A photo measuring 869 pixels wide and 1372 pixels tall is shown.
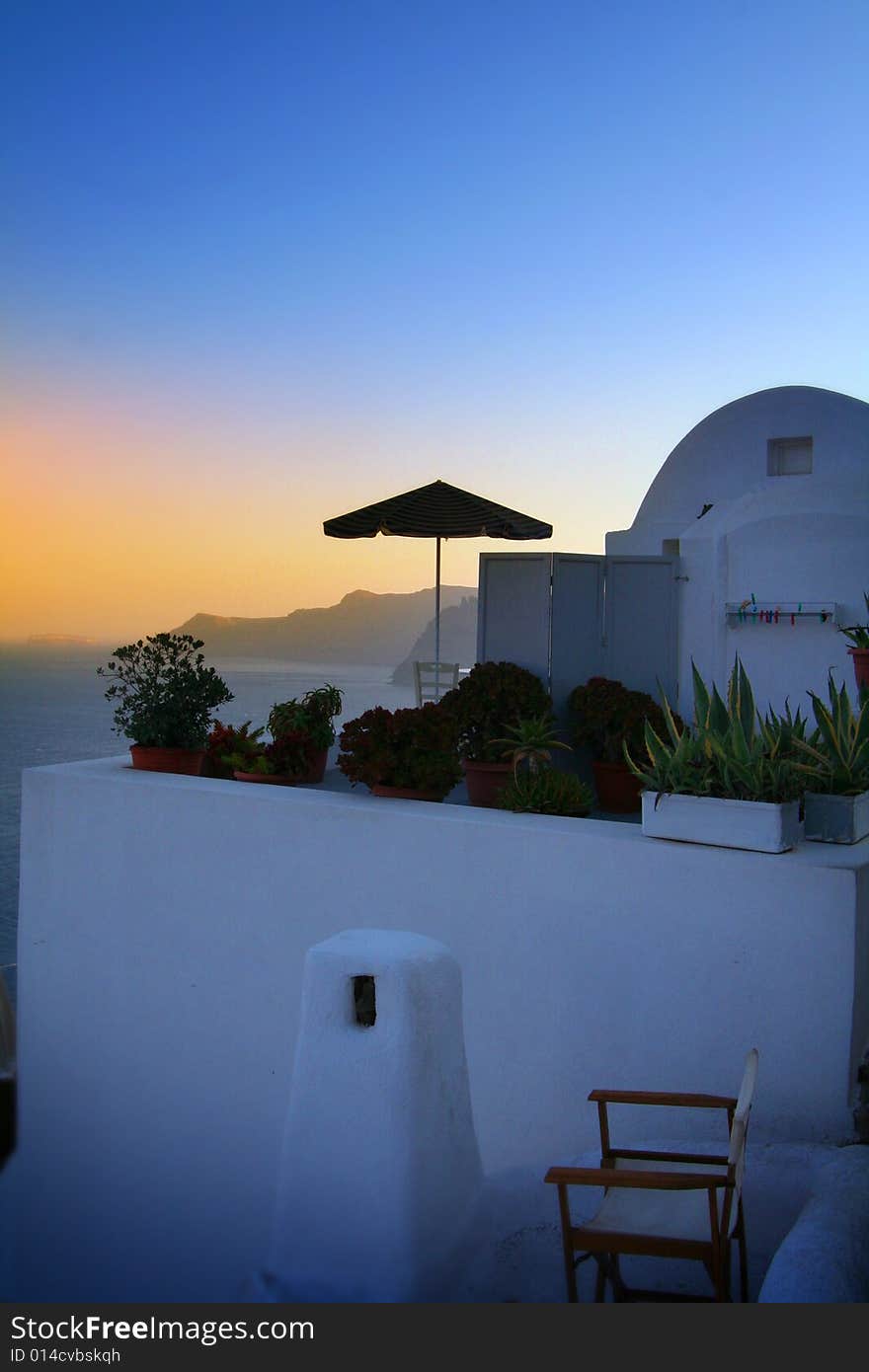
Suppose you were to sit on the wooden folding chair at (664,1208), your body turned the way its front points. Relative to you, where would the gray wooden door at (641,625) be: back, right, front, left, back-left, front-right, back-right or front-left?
right

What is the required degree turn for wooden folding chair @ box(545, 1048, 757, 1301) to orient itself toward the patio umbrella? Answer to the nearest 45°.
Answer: approximately 90° to its right

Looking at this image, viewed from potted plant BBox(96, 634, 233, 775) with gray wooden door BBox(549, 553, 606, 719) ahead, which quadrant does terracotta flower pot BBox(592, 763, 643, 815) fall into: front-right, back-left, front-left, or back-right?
front-right

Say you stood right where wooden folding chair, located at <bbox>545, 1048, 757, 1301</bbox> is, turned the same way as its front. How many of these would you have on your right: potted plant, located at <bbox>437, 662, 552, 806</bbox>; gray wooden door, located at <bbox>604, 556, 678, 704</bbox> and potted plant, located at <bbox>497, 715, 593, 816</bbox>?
3

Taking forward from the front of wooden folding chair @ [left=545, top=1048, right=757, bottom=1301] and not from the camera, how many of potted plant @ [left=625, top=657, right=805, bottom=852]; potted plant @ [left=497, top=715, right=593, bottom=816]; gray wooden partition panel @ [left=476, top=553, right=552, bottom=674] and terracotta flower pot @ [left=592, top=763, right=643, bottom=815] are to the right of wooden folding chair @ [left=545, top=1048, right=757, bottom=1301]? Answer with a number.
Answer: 4

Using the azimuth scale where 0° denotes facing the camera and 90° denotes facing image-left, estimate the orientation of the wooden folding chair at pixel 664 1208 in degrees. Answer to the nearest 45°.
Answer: approximately 90°

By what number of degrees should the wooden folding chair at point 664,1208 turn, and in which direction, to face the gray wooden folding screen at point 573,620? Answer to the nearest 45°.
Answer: approximately 90° to its right

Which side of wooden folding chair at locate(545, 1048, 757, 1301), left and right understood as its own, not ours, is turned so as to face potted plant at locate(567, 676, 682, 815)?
right

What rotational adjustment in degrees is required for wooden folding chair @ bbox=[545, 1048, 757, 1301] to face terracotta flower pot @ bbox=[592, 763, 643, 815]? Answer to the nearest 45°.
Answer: approximately 90° to its right

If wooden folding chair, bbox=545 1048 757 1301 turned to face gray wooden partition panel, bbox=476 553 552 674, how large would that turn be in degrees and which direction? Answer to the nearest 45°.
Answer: approximately 90° to its right

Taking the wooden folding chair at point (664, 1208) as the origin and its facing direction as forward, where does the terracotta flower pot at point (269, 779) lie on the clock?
The terracotta flower pot is roughly at 2 o'clock from the wooden folding chair.

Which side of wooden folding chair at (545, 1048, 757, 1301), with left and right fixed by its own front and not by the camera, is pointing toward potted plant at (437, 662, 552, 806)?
right

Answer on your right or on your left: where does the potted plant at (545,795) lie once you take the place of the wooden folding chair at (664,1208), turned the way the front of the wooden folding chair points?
on your right
